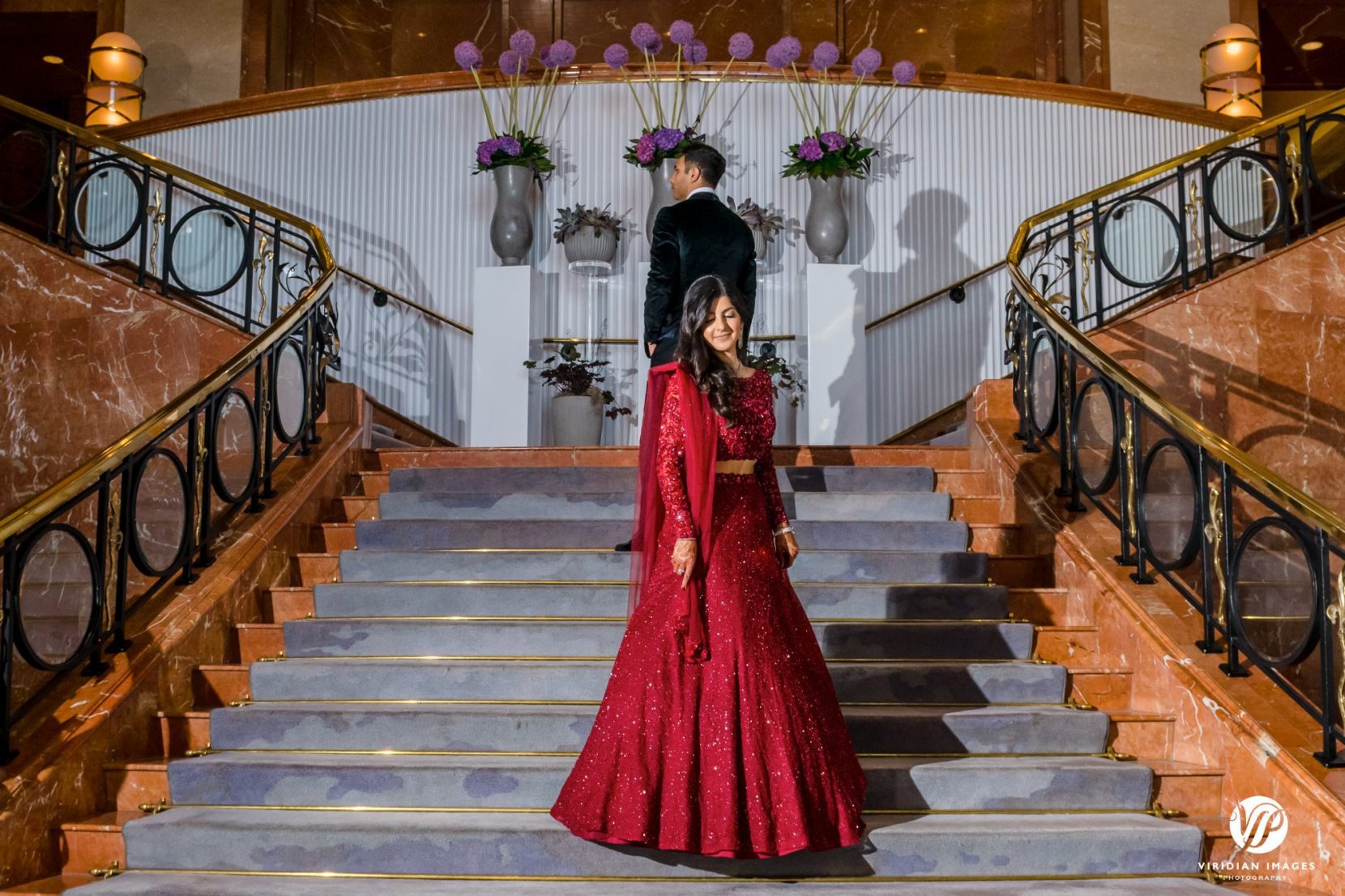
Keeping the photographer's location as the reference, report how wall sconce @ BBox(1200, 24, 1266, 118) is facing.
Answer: facing the viewer

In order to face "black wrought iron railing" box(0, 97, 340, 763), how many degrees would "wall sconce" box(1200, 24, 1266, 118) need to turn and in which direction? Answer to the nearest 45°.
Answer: approximately 45° to its right

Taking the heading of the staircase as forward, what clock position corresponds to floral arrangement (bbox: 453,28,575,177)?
The floral arrangement is roughly at 6 o'clock from the staircase.

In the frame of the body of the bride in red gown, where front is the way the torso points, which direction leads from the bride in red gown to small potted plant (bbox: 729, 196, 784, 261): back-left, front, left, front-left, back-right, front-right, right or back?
back-left

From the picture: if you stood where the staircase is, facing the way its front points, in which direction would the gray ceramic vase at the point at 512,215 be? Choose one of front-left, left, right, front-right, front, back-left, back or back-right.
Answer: back

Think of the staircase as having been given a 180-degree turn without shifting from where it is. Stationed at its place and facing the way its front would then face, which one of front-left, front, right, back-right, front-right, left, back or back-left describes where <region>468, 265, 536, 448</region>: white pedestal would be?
front

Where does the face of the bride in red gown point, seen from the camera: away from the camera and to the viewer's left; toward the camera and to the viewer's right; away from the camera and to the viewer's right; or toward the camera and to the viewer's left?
toward the camera and to the viewer's right

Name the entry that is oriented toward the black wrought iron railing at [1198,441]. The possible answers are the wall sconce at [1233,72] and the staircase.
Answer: the wall sconce

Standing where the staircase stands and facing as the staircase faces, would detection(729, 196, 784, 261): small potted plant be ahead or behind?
behind

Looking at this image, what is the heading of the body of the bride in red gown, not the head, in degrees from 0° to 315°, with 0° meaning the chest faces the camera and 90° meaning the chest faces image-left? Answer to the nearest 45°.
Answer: approximately 315°

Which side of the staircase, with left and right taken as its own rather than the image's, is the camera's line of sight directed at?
front

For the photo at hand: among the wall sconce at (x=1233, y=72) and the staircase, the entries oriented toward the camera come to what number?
2

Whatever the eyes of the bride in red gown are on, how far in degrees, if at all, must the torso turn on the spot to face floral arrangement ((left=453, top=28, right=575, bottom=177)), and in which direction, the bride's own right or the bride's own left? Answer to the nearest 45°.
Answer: approximately 135° to the bride's own left
